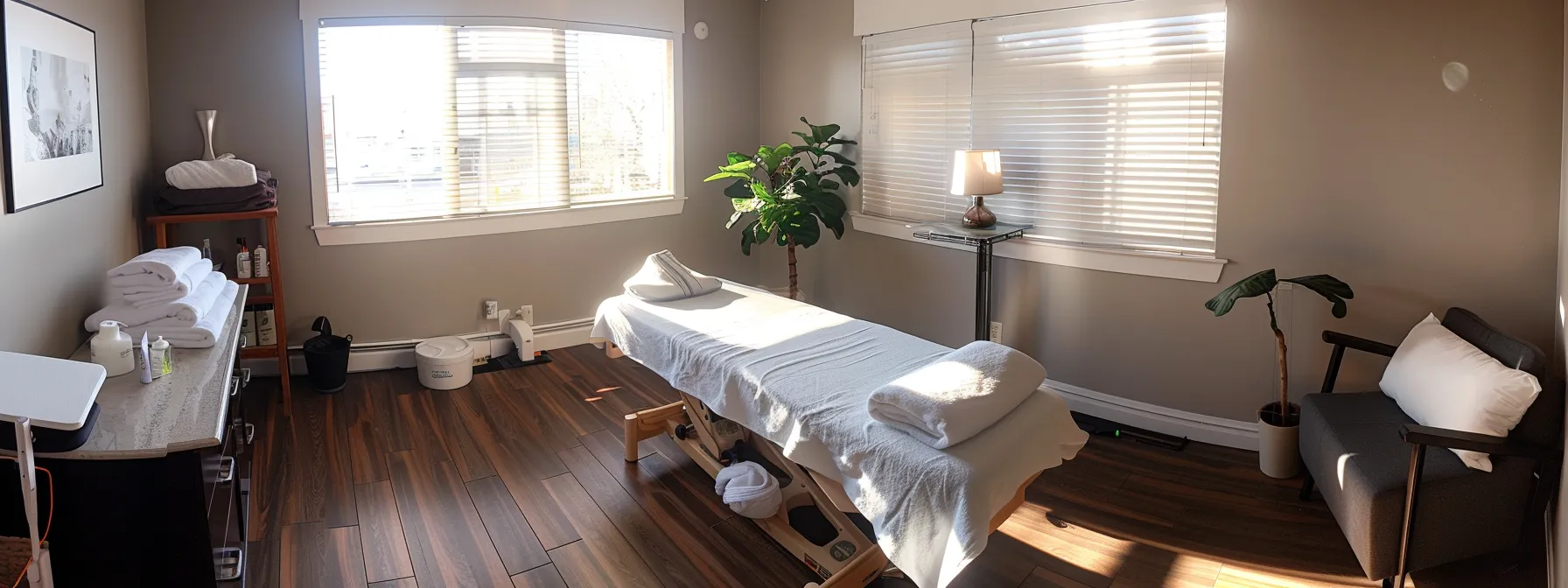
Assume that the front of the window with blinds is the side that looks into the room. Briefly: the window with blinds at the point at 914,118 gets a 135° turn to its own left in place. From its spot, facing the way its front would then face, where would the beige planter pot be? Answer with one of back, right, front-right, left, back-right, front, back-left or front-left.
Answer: front-right

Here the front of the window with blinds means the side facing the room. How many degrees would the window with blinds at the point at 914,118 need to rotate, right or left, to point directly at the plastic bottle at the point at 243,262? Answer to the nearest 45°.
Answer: approximately 45° to its right

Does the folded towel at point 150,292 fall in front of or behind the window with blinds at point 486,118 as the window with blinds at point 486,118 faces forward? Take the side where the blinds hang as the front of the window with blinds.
in front

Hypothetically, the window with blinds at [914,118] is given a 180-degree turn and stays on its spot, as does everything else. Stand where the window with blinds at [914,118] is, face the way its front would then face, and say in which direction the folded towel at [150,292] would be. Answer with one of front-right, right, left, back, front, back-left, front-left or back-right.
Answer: back

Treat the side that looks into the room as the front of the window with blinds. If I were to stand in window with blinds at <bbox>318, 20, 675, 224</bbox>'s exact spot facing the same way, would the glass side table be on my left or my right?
on my left

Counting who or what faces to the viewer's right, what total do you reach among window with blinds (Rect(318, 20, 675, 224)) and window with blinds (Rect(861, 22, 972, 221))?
0

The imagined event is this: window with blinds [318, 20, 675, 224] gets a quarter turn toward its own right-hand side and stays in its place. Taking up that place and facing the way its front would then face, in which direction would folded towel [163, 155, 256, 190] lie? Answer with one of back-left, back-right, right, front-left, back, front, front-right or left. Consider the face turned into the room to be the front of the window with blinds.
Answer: front-left

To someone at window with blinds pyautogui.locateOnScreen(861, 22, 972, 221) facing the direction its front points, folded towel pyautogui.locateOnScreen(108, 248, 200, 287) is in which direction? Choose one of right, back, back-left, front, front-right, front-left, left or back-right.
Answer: front

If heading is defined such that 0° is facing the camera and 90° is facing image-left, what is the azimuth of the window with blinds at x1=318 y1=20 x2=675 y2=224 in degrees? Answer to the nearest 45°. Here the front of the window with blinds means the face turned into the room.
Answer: approximately 0°

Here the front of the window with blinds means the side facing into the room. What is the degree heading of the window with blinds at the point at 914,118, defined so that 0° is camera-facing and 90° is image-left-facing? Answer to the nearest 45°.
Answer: approximately 45°

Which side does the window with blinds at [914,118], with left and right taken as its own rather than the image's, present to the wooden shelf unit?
front

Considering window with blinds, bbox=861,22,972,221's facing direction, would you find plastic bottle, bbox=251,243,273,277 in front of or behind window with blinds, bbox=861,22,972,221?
in front

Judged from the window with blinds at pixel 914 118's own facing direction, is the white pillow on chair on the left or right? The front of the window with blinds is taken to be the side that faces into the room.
on its left

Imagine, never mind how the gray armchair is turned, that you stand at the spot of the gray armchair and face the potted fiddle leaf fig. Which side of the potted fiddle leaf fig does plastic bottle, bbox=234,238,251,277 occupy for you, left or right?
left

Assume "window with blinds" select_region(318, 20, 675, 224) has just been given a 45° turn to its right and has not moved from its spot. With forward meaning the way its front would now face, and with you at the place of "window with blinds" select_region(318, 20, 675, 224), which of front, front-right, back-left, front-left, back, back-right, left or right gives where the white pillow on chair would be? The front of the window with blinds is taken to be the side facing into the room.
left
